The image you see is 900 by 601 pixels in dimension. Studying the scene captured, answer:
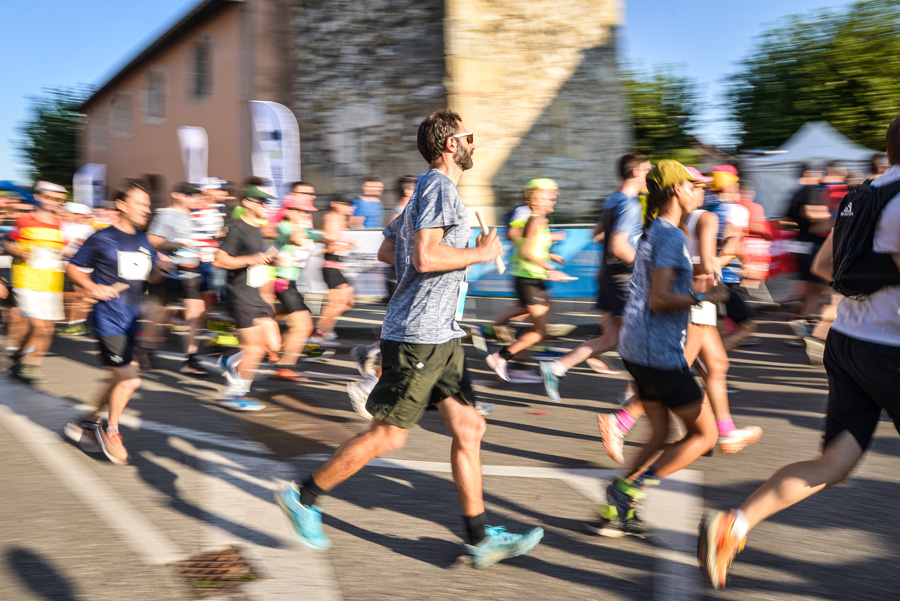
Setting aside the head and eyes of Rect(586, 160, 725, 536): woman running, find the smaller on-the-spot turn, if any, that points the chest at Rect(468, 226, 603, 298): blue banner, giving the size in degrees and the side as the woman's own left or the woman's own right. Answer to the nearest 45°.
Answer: approximately 90° to the woman's own left

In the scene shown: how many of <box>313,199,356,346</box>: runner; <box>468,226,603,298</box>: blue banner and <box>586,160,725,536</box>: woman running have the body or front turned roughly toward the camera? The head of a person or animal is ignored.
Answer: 1

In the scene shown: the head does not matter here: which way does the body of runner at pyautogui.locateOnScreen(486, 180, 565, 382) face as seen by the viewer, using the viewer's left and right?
facing to the right of the viewer

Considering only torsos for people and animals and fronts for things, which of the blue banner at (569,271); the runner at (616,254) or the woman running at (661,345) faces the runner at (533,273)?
the blue banner

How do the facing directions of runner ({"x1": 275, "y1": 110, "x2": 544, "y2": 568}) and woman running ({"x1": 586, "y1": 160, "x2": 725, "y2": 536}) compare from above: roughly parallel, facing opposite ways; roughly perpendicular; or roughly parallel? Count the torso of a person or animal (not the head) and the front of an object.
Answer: roughly parallel

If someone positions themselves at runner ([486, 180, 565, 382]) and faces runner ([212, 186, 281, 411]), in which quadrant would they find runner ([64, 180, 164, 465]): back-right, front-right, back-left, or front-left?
front-left

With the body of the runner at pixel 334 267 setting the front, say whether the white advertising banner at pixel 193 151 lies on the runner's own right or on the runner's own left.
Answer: on the runner's own left

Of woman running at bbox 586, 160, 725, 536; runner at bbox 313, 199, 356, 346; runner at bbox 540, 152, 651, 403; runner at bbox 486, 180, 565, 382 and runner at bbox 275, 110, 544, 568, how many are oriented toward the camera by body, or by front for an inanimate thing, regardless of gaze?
0

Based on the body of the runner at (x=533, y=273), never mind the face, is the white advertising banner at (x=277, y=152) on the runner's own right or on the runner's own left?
on the runner's own left

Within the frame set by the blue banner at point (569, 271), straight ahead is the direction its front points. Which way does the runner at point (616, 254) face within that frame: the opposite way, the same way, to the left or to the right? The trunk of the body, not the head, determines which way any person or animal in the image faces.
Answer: to the left

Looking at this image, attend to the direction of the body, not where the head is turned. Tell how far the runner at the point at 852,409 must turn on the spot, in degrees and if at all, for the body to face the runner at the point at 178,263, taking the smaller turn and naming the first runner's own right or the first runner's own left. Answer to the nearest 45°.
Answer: approximately 135° to the first runner's own left

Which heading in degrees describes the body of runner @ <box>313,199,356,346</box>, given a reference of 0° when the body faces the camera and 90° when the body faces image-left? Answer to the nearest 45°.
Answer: approximately 270°

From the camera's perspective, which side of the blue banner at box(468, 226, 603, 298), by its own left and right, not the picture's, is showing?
front

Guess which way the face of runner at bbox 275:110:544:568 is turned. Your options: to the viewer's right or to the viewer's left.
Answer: to the viewer's right

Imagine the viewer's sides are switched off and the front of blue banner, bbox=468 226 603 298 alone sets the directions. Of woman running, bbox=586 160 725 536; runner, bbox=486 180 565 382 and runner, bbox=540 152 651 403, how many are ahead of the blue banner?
3

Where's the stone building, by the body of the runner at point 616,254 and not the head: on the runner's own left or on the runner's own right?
on the runner's own left

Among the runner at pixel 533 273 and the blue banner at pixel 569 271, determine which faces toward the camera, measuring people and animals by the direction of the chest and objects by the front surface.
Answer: the blue banner

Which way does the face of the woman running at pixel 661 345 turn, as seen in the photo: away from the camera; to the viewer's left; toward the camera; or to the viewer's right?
to the viewer's right
